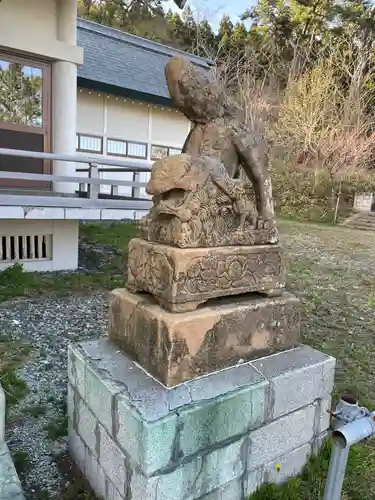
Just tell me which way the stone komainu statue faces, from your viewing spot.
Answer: facing the viewer and to the left of the viewer
